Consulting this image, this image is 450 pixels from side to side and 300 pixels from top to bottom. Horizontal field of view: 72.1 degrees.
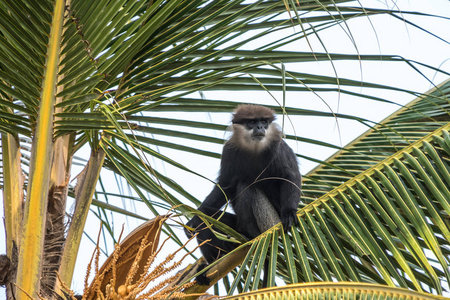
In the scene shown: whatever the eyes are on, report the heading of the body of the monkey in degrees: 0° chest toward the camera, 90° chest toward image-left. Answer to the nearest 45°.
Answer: approximately 0°
